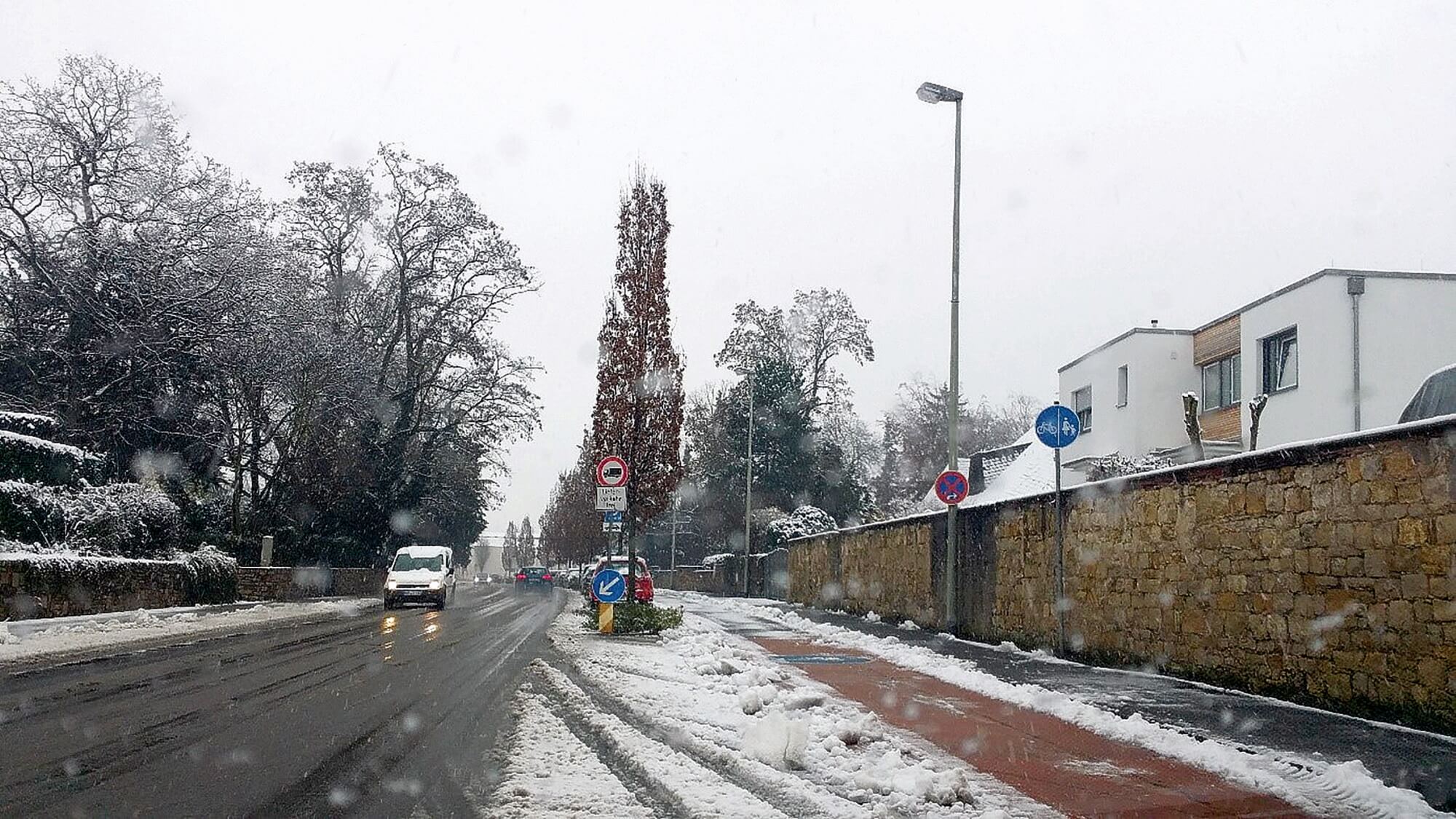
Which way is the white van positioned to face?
toward the camera

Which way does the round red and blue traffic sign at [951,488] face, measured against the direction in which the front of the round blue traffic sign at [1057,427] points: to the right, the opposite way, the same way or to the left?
the same way

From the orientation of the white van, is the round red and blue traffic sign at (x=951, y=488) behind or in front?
in front

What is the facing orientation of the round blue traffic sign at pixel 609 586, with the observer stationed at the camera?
facing the viewer

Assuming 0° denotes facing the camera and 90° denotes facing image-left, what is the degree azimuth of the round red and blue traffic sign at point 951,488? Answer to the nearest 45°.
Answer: approximately 0°

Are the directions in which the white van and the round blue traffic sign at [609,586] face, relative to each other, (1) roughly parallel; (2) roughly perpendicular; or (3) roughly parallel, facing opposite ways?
roughly parallel

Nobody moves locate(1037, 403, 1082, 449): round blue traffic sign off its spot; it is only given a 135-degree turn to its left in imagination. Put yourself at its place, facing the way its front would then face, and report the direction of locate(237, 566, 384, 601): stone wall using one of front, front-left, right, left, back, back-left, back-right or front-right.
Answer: left

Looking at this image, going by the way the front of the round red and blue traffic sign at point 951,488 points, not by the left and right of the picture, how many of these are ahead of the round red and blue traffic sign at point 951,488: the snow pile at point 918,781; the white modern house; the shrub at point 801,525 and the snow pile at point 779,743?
2

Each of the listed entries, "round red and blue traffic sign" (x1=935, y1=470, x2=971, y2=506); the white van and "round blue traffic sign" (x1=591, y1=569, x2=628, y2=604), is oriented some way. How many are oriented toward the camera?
3

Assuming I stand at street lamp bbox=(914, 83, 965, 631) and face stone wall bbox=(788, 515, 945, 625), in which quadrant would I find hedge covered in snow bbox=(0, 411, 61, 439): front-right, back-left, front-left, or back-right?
front-left
